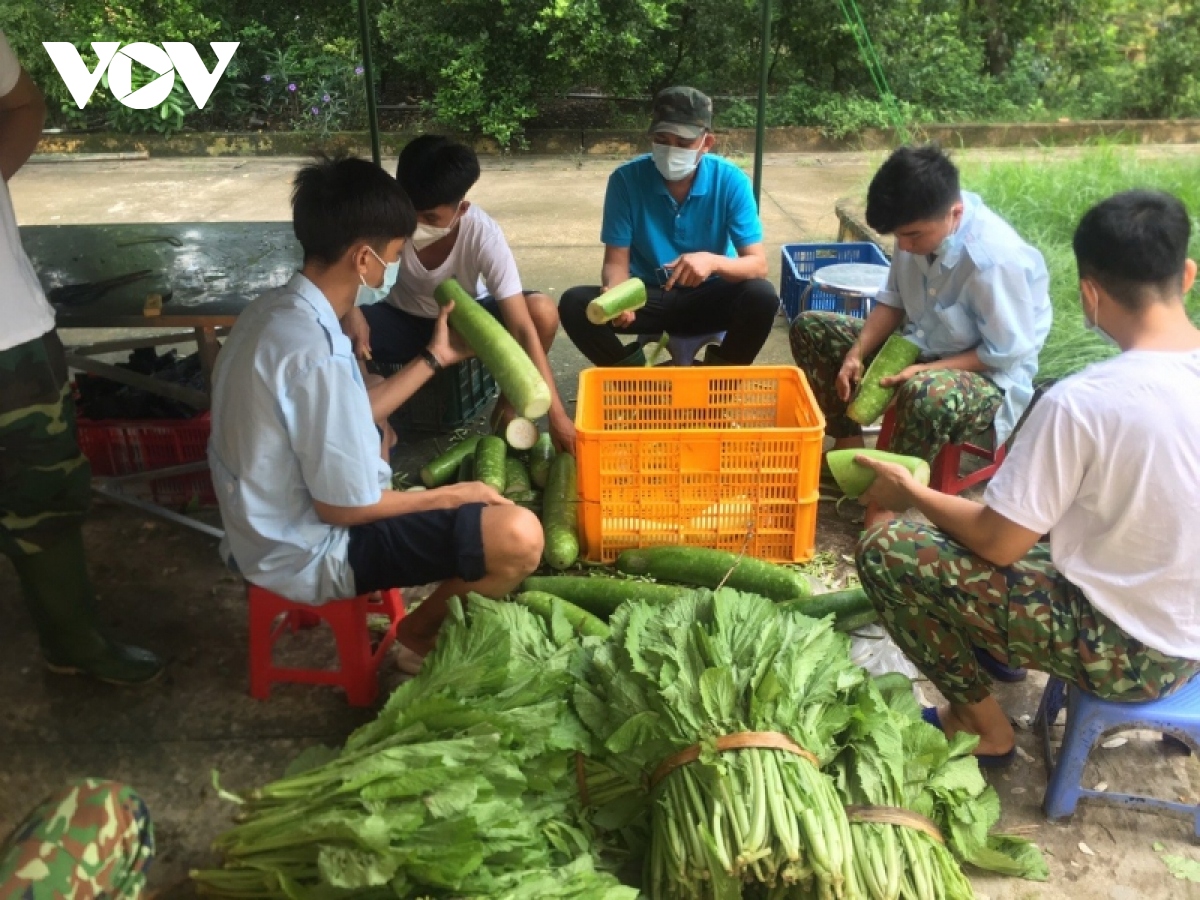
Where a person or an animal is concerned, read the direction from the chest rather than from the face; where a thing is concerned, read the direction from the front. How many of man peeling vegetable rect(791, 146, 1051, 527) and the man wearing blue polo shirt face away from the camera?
0

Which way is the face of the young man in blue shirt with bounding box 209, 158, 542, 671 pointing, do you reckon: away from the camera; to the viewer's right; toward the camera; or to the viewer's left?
to the viewer's right

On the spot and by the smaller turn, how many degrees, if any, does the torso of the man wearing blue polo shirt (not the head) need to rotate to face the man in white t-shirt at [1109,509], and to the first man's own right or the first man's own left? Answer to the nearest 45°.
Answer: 0° — they already face them

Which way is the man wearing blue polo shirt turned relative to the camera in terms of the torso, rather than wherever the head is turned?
toward the camera

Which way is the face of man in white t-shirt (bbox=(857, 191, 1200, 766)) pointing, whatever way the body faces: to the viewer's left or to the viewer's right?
to the viewer's left

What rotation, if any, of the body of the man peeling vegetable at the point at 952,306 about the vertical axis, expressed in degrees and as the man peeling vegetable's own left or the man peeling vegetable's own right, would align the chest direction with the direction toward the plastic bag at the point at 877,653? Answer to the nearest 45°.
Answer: approximately 45° to the man peeling vegetable's own left

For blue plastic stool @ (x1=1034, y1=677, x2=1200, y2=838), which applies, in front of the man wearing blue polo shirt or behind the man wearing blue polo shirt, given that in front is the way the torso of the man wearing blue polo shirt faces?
in front

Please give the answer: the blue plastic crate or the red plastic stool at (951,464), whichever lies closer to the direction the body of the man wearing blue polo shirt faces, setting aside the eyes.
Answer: the red plastic stool

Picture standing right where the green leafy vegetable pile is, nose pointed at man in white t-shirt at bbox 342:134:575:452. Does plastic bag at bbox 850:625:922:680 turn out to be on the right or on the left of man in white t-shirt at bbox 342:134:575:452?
right

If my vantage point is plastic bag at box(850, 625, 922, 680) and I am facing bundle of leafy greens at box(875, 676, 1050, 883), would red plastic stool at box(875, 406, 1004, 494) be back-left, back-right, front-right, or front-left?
back-left

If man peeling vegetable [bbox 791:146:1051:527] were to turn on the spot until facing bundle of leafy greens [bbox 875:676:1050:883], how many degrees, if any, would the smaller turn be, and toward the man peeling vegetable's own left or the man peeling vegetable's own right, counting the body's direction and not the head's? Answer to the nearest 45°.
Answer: approximately 45° to the man peeling vegetable's own left

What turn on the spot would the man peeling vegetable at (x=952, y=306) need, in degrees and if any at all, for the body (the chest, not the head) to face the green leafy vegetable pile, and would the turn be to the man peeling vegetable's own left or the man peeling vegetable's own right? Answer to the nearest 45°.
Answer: approximately 45° to the man peeling vegetable's own left

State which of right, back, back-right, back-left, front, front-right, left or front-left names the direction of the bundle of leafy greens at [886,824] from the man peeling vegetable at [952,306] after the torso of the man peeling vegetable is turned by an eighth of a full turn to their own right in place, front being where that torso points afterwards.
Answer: left

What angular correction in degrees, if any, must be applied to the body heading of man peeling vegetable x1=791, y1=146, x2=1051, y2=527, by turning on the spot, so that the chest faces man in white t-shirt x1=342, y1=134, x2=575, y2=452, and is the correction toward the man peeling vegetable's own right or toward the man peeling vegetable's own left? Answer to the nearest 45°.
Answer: approximately 45° to the man peeling vegetable's own right

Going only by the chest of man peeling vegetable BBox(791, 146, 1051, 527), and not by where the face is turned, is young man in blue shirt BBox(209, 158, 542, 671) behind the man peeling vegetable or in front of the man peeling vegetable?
in front

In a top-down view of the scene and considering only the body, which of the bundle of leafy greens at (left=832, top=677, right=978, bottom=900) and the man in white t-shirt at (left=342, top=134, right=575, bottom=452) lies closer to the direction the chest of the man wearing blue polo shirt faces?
the bundle of leafy greens

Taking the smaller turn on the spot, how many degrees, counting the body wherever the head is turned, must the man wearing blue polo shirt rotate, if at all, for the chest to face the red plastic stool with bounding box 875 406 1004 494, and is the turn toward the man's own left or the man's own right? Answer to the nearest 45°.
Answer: approximately 45° to the man's own left

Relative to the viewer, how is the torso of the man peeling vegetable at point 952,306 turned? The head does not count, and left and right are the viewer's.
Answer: facing the viewer and to the left of the viewer
